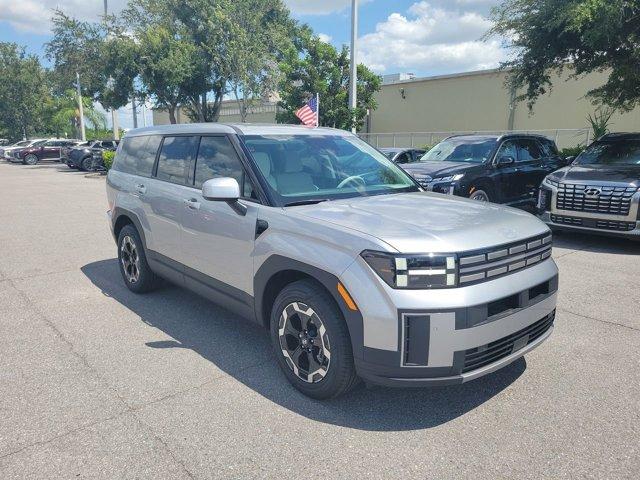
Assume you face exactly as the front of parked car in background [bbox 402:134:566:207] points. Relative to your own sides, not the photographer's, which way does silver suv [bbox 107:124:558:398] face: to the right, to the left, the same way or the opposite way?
to the left

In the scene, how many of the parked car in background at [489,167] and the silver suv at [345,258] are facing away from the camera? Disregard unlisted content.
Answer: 0

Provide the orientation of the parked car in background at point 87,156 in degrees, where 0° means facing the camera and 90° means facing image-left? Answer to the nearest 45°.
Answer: approximately 45°

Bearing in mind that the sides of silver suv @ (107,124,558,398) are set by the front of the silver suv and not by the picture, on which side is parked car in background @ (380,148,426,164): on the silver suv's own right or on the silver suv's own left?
on the silver suv's own left

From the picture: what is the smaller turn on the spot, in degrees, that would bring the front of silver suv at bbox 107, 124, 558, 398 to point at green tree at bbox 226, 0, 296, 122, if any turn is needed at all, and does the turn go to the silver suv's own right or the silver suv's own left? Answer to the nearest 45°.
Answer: approximately 135° to the silver suv's own left

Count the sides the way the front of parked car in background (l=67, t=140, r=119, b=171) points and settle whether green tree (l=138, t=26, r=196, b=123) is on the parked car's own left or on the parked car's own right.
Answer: on the parked car's own left

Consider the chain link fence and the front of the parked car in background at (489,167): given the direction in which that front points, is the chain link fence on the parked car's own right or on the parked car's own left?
on the parked car's own right

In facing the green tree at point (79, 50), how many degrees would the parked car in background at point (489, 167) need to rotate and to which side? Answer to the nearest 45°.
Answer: approximately 90° to its right

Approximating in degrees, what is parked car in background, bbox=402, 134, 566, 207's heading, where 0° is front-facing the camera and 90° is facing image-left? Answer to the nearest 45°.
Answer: approximately 45°

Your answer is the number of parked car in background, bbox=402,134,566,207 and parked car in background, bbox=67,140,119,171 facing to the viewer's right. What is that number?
0

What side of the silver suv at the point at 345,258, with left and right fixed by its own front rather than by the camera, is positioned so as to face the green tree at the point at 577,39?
left

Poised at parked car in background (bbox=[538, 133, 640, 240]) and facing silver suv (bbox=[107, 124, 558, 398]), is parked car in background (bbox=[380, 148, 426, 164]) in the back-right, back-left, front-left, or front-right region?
back-right
